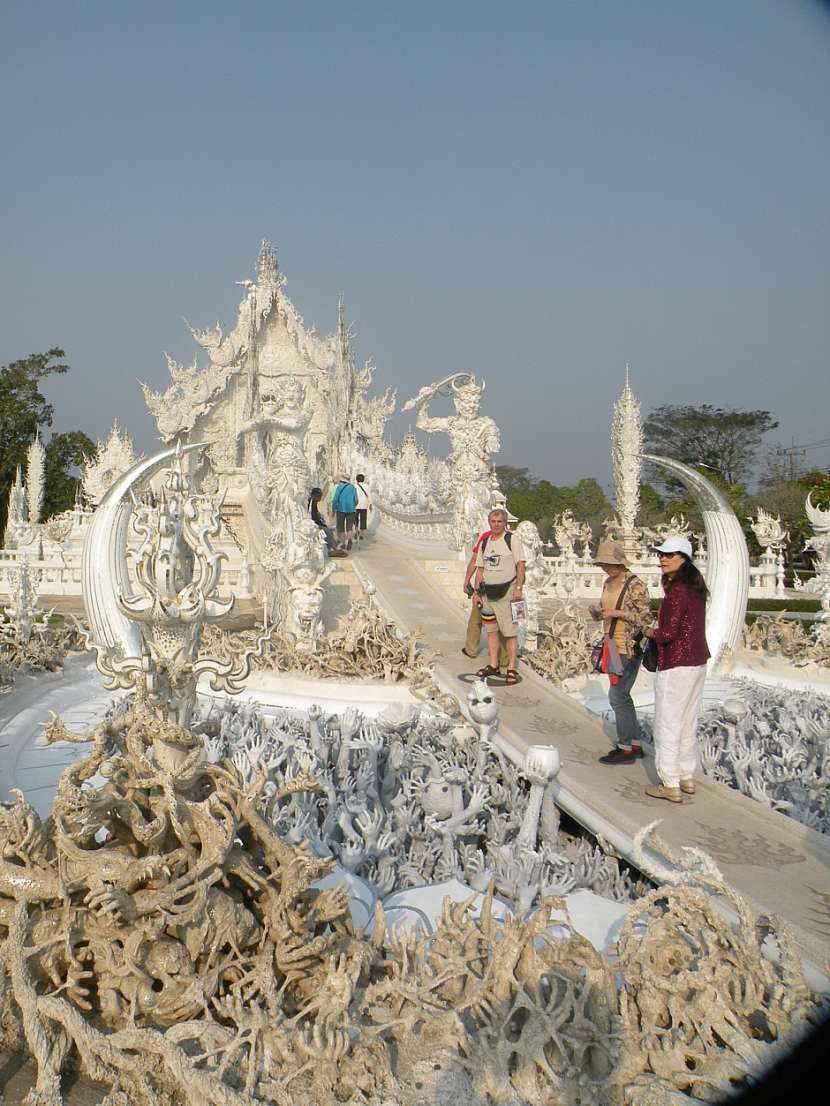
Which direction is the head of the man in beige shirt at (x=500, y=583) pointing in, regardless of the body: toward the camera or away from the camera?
toward the camera

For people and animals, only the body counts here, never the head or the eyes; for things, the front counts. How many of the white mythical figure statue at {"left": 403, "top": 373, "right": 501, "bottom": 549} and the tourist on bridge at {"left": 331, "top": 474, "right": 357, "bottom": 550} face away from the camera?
1

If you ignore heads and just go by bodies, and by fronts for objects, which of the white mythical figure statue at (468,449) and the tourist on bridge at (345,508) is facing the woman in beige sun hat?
the white mythical figure statue

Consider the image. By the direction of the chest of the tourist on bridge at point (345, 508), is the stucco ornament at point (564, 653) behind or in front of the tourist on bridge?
behind

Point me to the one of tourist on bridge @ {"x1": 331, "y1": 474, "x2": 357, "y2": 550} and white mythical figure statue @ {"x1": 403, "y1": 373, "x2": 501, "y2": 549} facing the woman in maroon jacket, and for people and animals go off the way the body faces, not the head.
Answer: the white mythical figure statue

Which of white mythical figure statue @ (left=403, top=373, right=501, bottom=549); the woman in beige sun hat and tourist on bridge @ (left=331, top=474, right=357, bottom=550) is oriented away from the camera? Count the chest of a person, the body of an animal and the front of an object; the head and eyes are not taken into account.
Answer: the tourist on bridge

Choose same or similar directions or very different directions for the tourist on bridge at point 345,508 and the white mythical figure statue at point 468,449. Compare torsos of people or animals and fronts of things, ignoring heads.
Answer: very different directions

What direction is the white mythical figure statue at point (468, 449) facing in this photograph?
toward the camera

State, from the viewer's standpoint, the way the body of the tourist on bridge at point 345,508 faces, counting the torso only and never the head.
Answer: away from the camera

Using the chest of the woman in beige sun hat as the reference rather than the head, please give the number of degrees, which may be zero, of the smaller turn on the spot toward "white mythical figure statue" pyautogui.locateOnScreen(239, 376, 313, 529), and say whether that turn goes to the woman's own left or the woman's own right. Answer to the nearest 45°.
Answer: approximately 90° to the woman's own right

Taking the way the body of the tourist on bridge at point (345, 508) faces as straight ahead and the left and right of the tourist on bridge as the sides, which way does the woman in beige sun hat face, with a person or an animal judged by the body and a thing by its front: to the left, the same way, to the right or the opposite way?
to the left

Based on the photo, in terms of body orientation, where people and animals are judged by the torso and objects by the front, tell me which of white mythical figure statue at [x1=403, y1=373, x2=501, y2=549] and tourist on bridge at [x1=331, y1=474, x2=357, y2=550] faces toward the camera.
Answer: the white mythical figure statue

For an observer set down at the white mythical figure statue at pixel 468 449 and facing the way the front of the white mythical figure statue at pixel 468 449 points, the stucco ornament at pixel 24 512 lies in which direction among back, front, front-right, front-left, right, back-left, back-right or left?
back-right

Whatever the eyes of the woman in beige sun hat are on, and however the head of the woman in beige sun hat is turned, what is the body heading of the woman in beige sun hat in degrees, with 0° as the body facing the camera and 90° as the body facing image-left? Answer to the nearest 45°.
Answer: approximately 45°

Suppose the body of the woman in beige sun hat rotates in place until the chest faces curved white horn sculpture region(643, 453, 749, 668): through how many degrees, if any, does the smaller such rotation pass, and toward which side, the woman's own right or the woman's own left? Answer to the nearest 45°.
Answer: approximately 135° to the woman's own right

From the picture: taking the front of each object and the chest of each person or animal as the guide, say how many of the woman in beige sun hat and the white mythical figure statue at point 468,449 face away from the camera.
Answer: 0

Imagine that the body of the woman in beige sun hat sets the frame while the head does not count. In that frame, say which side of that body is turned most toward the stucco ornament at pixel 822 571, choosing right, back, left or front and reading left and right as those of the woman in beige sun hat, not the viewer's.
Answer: back

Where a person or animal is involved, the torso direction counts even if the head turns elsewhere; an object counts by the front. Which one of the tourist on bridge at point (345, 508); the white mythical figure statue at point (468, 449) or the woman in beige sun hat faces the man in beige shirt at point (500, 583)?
the white mythical figure statue

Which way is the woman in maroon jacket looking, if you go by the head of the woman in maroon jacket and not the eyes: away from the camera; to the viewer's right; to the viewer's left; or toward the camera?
to the viewer's left
